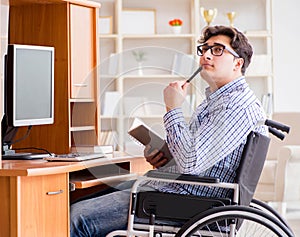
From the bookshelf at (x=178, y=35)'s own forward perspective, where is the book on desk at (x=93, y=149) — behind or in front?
in front

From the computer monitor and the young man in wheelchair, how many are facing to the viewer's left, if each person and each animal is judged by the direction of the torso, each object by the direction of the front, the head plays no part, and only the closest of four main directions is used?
1

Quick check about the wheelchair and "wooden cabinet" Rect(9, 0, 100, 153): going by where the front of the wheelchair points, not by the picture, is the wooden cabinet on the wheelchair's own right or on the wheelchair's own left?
on the wheelchair's own right

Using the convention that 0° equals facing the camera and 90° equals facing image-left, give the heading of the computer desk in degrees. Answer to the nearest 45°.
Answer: approximately 315°

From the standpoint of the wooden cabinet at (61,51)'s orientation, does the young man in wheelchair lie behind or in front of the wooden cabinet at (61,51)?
in front

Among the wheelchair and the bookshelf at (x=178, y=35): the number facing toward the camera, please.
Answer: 1

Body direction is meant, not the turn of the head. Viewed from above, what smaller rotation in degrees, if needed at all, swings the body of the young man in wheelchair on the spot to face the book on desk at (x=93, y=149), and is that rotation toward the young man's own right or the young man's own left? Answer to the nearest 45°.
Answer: approximately 45° to the young man's own right

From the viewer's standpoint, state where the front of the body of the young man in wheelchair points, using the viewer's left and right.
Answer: facing to the left of the viewer

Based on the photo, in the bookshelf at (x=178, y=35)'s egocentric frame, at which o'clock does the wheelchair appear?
The wheelchair is roughly at 12 o'clock from the bookshelf.

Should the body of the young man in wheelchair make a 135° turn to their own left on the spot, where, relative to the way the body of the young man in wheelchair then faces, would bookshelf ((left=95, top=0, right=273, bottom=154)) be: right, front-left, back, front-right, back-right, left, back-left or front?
back-left

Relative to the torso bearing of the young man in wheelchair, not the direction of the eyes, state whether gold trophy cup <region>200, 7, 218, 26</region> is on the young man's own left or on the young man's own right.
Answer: on the young man's own right
